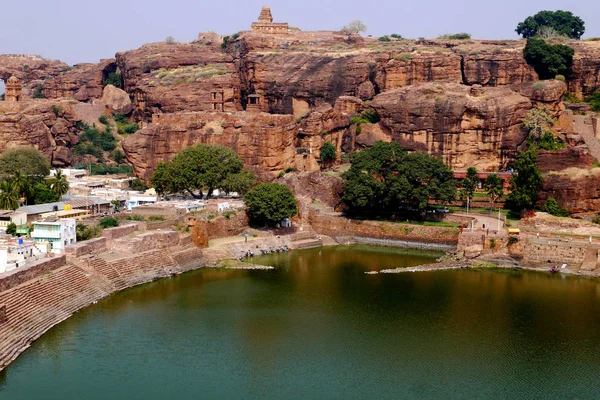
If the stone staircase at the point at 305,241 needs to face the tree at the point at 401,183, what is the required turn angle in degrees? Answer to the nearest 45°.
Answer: approximately 90° to its left

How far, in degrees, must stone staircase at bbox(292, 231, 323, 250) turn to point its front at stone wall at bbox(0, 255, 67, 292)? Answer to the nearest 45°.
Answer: approximately 45° to its right

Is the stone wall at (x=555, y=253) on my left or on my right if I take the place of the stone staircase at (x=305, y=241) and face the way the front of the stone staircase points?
on my left

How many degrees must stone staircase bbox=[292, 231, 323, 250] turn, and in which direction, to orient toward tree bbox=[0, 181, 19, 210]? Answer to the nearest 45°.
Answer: approximately 90° to its right

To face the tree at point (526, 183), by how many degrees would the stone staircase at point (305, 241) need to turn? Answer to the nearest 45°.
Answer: approximately 90° to its left

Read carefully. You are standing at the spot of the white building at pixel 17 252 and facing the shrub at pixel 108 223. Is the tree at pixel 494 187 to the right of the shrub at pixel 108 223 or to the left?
right

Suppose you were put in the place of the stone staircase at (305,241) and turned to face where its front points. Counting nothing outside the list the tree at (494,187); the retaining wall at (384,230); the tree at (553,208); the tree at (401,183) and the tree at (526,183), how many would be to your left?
5

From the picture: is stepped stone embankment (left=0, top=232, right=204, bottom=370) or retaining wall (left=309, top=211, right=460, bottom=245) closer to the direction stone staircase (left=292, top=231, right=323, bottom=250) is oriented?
the stepped stone embankment

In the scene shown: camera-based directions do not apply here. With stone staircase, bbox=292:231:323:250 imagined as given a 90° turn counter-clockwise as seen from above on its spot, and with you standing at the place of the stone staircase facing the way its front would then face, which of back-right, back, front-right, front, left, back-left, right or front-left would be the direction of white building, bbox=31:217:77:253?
back-right

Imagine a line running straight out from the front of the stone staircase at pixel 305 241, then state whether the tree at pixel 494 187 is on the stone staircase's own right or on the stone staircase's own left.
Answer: on the stone staircase's own left

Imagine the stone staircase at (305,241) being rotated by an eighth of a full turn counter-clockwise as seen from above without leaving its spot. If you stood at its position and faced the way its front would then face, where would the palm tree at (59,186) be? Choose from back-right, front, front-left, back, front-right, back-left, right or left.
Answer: back-right

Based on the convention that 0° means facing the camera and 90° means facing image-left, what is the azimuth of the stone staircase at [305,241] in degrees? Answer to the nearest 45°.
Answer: approximately 0°

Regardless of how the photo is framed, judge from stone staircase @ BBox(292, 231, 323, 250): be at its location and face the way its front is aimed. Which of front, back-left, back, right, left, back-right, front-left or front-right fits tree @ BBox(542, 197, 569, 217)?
left

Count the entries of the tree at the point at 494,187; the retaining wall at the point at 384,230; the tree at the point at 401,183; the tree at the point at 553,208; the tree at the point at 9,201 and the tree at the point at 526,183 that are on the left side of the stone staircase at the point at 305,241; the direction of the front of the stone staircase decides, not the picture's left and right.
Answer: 5

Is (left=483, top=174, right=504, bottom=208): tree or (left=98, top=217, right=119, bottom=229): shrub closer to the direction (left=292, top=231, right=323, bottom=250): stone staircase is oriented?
the shrub

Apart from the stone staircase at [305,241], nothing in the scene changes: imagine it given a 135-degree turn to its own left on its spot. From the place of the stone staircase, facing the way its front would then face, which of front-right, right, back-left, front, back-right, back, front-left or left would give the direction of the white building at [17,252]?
back

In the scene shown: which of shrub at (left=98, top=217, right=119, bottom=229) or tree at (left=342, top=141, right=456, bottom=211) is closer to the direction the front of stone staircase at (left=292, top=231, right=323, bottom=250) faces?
the shrub
